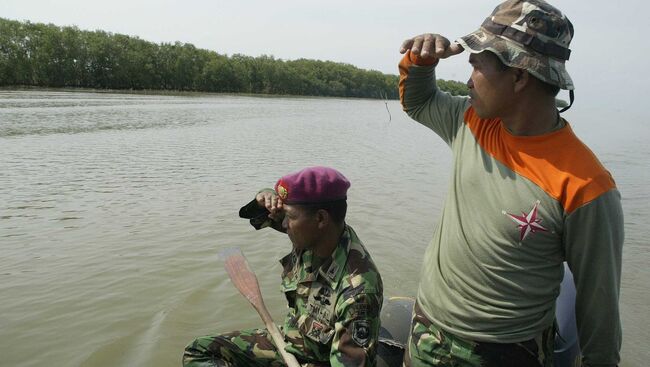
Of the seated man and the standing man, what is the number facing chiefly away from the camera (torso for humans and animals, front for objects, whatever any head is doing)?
0

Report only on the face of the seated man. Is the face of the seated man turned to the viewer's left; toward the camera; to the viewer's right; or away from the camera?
to the viewer's left

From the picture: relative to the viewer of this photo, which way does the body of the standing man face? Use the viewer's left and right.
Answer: facing the viewer and to the left of the viewer

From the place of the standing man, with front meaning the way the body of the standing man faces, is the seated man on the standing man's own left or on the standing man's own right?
on the standing man's own right

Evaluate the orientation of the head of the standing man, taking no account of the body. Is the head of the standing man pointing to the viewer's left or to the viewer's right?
to the viewer's left

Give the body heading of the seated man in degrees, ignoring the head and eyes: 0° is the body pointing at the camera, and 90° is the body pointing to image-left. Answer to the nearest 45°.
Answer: approximately 45°

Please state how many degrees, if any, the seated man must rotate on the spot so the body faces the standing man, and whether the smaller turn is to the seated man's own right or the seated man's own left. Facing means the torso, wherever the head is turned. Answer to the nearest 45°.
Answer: approximately 90° to the seated man's own left

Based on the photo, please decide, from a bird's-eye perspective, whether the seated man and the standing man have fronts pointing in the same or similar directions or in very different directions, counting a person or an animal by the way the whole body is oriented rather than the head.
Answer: same or similar directions
